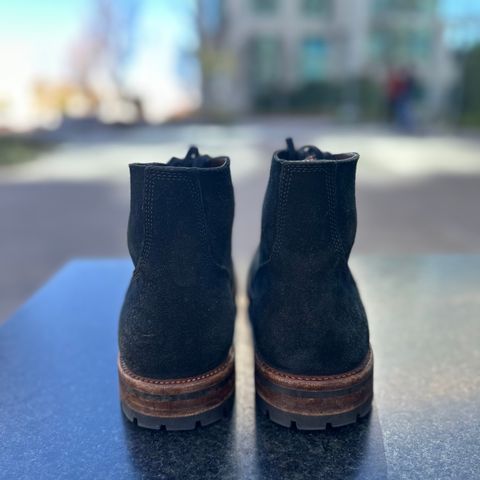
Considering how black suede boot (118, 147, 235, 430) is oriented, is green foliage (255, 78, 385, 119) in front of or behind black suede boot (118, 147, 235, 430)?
in front

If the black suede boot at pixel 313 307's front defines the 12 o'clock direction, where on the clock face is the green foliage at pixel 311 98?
The green foliage is roughly at 12 o'clock from the black suede boot.

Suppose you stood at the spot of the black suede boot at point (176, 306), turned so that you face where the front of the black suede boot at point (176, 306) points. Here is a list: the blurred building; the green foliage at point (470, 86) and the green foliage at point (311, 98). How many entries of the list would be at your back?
0

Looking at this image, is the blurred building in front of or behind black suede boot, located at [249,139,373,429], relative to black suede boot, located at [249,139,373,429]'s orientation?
in front

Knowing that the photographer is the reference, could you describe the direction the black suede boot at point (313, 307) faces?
facing away from the viewer

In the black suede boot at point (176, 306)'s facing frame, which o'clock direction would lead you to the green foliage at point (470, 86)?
The green foliage is roughly at 1 o'clock from the black suede boot.

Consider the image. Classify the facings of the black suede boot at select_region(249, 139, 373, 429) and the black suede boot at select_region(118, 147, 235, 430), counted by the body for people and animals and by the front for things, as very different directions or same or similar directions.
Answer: same or similar directions

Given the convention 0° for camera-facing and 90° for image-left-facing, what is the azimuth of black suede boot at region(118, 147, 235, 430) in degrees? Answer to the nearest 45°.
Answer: approximately 180°

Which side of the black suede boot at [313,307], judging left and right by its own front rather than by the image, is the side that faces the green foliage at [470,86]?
front
